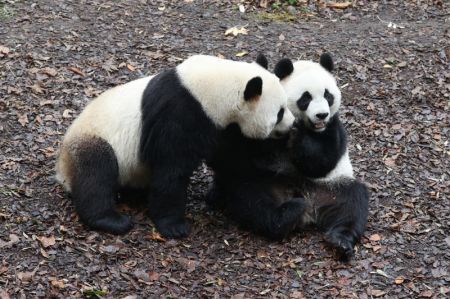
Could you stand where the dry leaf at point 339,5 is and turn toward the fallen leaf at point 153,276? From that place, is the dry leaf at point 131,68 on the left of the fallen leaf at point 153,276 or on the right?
right

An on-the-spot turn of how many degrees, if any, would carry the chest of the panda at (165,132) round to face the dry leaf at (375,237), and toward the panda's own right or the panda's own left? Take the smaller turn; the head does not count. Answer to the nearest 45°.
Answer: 0° — it already faces it

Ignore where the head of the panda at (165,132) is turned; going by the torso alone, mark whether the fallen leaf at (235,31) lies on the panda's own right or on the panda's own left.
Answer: on the panda's own left

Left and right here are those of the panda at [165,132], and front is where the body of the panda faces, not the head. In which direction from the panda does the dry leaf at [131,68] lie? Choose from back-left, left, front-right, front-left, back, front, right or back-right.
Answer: left

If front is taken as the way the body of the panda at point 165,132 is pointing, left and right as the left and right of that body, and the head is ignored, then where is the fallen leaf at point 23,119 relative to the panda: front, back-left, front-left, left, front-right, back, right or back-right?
back-left

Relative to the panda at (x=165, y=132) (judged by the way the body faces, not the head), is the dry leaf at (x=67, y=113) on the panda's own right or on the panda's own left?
on the panda's own left

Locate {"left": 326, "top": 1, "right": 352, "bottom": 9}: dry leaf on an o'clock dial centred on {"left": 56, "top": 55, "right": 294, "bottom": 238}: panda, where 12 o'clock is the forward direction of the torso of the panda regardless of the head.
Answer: The dry leaf is roughly at 10 o'clock from the panda.

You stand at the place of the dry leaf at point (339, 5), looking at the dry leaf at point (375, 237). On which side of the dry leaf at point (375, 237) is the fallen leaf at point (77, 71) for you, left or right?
right

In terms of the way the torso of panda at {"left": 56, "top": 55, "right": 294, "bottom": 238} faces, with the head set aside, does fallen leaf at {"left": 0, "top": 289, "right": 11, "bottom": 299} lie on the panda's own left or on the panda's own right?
on the panda's own right

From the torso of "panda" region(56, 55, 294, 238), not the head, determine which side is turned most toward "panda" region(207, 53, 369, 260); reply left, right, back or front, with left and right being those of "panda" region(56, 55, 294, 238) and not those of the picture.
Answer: front

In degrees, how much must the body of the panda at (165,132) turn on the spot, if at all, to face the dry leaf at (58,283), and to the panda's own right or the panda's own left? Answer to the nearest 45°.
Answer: approximately 135° to the panda's own right

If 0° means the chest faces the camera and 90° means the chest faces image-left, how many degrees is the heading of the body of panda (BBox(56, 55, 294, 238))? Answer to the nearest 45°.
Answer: approximately 270°

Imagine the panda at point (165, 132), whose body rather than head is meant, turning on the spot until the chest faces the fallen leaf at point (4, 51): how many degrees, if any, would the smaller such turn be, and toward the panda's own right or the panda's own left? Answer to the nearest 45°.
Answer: approximately 135° to the panda's own left

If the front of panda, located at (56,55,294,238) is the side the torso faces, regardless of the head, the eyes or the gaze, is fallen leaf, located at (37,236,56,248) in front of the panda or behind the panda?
behind

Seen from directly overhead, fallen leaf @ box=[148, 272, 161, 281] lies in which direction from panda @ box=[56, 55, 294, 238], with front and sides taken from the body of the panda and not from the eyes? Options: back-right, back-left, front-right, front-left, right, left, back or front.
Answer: right
